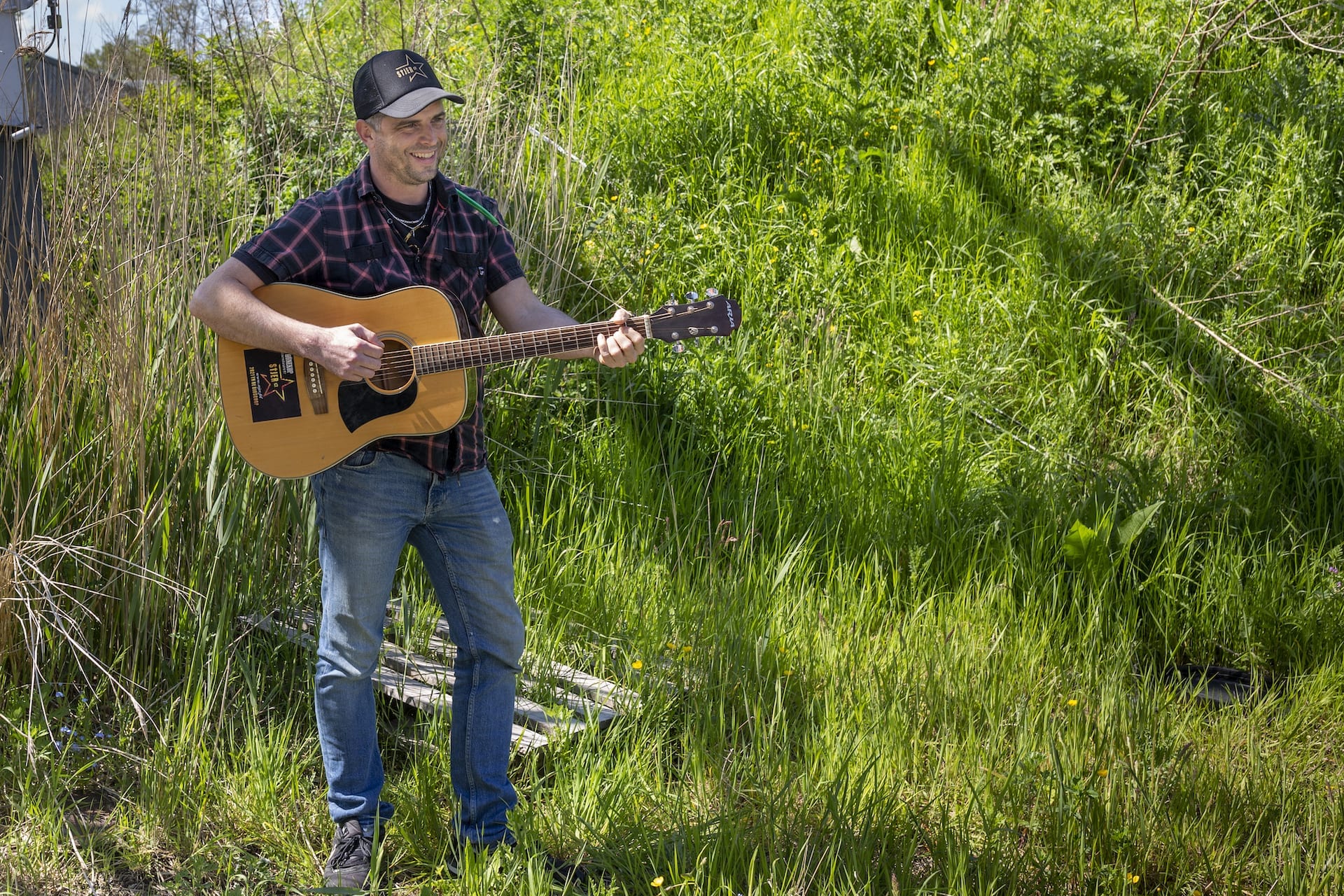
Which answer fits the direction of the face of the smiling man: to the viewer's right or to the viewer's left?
to the viewer's right

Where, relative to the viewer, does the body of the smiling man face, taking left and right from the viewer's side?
facing the viewer and to the right of the viewer

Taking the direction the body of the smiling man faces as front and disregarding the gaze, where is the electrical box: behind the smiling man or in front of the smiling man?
behind
